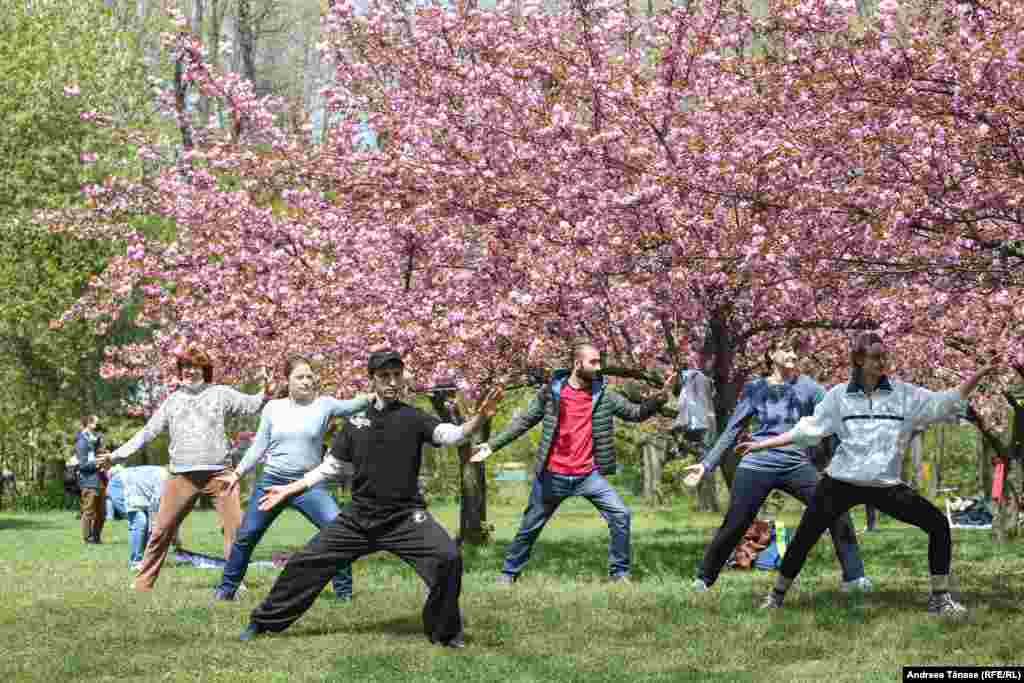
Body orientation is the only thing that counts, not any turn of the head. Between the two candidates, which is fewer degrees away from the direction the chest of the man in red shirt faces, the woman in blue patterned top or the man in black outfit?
the man in black outfit

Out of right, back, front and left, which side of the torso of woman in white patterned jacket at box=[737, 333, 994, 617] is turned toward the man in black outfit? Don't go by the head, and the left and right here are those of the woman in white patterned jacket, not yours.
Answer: right

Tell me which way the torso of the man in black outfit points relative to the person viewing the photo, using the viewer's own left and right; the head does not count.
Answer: facing the viewer

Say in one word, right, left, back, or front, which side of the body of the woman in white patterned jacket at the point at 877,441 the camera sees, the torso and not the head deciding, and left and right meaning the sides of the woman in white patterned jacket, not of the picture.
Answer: front

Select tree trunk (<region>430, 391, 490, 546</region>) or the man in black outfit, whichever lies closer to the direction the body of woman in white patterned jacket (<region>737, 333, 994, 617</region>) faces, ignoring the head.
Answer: the man in black outfit

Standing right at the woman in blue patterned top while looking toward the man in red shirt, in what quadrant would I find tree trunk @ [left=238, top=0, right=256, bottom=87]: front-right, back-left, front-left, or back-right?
front-right

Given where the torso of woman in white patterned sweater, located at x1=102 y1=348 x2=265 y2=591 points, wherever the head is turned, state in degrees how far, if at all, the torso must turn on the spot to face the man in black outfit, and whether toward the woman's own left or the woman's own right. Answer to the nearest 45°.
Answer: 0° — they already face them

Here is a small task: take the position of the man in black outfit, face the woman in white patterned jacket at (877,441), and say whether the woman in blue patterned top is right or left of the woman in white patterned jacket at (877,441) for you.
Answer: left

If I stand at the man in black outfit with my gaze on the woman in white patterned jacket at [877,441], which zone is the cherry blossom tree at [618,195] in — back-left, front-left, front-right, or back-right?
front-left

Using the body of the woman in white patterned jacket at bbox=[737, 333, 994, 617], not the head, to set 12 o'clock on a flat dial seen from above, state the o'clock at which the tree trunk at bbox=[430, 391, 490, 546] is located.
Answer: The tree trunk is roughly at 5 o'clock from the woman in white patterned jacket.
